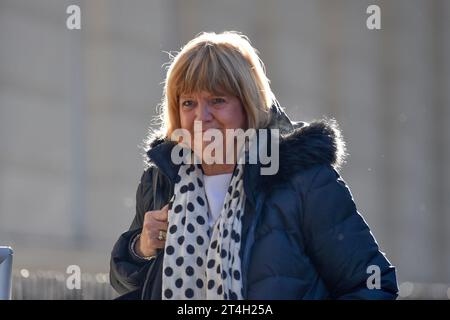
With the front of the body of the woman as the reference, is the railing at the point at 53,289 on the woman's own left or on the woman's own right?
on the woman's own right

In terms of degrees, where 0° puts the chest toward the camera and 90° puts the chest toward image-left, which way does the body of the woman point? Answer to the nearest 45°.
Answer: approximately 45°
